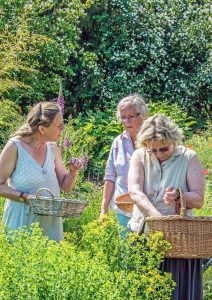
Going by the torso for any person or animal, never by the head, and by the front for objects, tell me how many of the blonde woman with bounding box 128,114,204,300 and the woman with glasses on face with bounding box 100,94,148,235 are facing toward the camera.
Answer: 2

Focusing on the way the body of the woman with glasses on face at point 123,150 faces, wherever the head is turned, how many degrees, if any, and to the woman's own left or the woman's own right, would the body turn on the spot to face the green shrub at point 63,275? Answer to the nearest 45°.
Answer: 0° — they already face it

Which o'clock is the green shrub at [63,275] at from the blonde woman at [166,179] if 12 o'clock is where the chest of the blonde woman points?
The green shrub is roughly at 1 o'clock from the blonde woman.

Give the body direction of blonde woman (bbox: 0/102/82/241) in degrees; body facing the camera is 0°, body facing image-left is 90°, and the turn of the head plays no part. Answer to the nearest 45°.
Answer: approximately 315°

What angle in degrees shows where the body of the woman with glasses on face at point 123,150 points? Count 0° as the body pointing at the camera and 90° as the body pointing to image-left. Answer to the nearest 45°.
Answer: approximately 0°

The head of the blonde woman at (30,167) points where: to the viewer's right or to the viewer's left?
to the viewer's right
